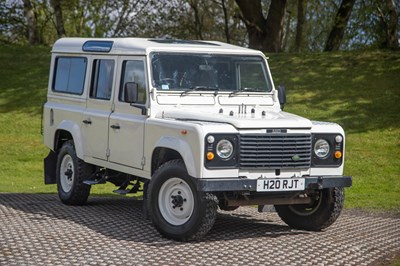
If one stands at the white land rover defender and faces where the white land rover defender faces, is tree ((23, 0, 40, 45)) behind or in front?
behind

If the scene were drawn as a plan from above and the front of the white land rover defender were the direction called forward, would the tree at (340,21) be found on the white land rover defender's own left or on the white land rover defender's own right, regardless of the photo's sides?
on the white land rover defender's own left

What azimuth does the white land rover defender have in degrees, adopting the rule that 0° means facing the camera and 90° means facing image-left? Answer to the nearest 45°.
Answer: approximately 315°

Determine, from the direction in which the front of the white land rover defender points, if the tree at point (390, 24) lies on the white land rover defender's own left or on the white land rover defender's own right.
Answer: on the white land rover defender's own left

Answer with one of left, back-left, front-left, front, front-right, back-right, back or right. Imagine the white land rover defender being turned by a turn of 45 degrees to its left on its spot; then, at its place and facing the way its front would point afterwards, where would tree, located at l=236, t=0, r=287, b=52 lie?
left

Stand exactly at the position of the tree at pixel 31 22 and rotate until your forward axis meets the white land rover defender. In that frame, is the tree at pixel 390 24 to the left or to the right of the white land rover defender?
left
